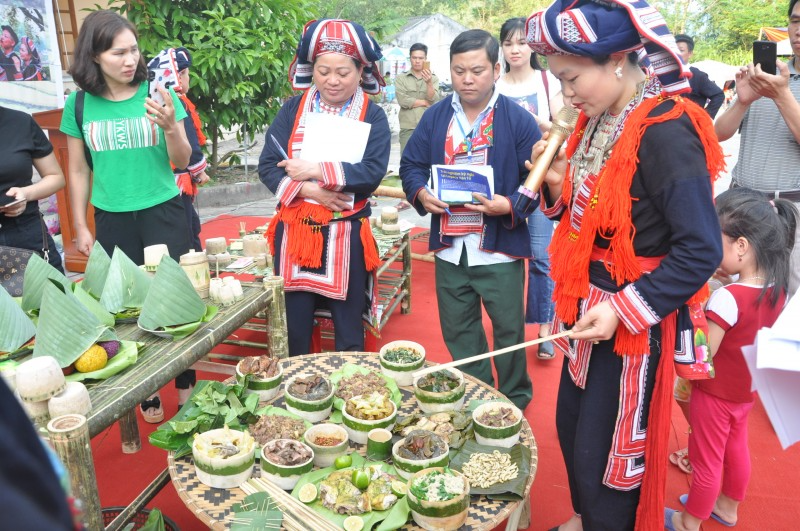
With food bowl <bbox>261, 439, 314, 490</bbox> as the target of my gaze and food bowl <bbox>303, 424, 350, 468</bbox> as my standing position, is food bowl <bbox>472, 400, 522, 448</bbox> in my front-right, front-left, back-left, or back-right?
back-left

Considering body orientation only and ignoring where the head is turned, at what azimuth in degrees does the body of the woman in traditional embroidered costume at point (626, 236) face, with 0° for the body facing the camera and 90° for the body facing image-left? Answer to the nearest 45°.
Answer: approximately 45°

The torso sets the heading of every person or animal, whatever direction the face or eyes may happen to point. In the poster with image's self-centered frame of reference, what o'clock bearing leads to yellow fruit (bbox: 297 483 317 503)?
The yellow fruit is roughly at 12 o'clock from the poster with image.

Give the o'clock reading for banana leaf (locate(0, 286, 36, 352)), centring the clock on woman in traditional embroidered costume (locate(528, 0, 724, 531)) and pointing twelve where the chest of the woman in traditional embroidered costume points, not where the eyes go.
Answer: The banana leaf is roughly at 1 o'clock from the woman in traditional embroidered costume.

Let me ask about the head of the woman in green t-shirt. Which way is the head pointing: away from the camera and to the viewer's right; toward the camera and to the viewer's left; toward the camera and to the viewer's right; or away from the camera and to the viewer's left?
toward the camera and to the viewer's right

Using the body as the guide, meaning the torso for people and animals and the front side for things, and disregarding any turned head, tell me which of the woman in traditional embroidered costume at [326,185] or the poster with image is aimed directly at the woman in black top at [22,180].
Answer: the poster with image

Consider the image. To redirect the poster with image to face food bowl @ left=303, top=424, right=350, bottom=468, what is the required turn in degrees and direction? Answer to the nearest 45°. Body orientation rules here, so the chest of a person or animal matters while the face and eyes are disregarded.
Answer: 0° — it already faces it

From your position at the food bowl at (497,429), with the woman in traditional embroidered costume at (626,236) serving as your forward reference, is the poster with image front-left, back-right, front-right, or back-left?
back-left

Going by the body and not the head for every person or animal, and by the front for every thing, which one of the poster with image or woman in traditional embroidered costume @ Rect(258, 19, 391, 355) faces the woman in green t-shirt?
the poster with image

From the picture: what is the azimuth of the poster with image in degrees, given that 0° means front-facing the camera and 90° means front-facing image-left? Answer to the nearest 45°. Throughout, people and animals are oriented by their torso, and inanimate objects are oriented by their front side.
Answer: approximately 0°

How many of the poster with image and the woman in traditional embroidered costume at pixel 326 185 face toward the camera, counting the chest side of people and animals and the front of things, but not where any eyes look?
2
